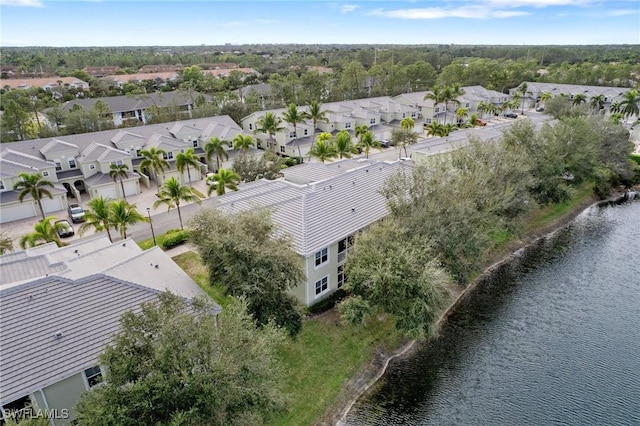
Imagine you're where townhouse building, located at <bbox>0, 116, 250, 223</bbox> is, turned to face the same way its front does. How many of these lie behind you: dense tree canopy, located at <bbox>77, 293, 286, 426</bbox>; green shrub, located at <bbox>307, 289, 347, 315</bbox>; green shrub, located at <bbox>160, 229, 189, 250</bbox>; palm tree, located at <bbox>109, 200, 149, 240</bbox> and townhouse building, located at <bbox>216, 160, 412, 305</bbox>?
0

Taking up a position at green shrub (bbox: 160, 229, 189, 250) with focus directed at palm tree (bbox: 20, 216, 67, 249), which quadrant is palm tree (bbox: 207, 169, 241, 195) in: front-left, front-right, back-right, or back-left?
back-right

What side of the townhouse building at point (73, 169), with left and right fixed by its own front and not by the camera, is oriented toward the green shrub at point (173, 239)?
front

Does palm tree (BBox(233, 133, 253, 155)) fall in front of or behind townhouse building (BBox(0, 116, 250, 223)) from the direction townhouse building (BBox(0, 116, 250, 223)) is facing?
in front

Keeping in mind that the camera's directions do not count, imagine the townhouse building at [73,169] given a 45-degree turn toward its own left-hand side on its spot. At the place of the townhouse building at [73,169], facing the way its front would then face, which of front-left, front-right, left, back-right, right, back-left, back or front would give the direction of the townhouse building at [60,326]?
right

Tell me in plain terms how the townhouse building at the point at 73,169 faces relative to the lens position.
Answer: facing the viewer and to the right of the viewer

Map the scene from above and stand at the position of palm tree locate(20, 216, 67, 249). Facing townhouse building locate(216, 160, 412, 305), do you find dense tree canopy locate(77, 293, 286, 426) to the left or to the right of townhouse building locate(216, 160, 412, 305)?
right

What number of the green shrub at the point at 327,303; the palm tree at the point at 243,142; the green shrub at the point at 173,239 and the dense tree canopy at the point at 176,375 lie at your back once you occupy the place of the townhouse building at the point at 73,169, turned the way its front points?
0

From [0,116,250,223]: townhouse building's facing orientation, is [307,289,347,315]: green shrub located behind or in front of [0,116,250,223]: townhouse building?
in front

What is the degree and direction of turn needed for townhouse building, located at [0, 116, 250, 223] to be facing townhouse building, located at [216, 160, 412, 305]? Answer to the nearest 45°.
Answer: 0° — it already faces it

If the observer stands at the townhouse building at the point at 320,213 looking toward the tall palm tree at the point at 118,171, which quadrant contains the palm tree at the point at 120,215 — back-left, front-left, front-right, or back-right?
front-left

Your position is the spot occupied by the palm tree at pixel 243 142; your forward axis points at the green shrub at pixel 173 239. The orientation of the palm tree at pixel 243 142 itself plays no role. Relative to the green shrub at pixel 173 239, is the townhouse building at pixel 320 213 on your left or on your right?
left
